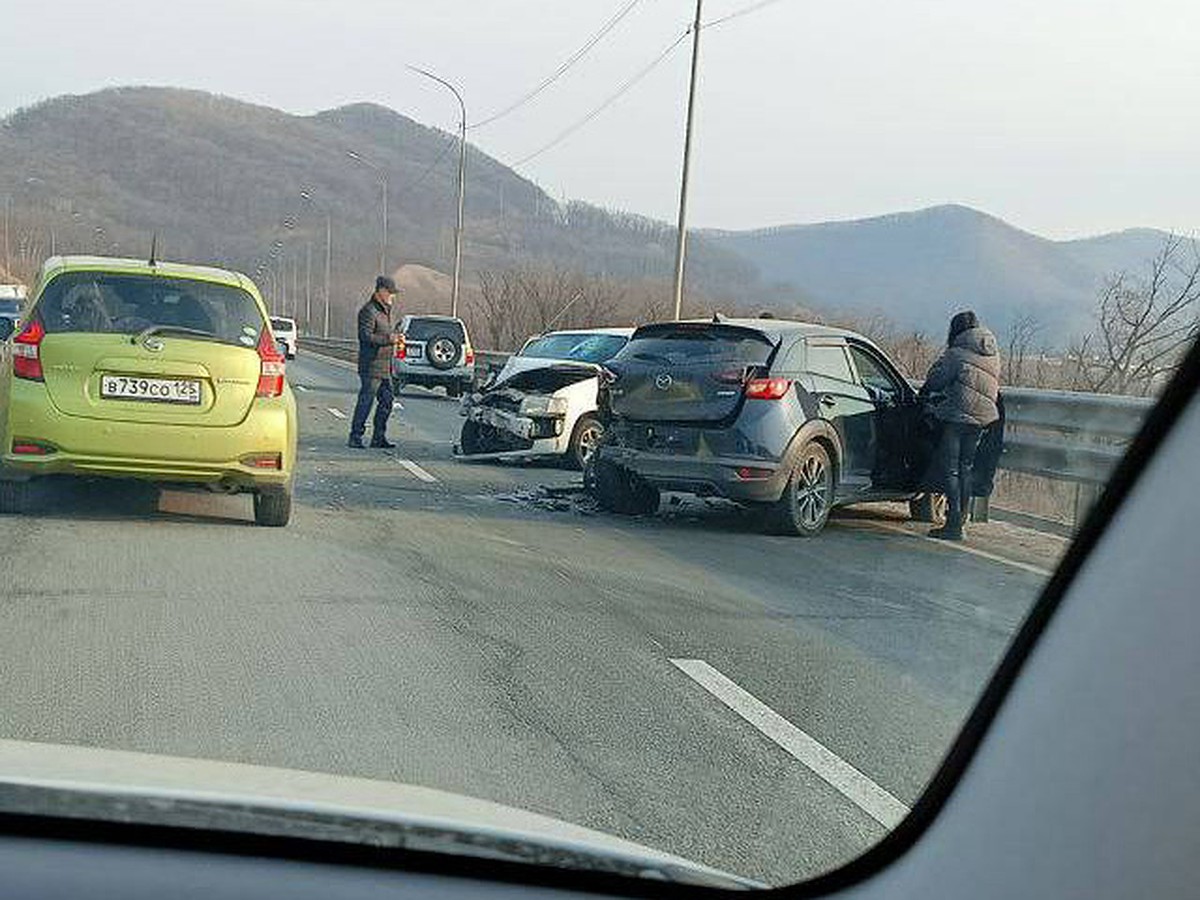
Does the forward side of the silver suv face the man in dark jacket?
no

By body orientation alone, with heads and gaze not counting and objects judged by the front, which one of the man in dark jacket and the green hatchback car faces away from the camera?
the green hatchback car

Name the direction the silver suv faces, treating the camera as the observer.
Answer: facing away from the viewer

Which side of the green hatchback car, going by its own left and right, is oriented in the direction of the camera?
back

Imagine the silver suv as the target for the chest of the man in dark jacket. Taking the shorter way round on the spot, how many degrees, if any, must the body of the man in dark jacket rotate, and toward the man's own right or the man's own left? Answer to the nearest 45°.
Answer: approximately 90° to the man's own left

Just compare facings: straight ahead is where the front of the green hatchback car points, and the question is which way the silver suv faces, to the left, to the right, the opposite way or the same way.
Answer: the same way

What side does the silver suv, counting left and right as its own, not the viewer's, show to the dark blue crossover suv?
back

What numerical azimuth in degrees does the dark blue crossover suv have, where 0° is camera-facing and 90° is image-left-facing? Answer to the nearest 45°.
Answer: approximately 225°

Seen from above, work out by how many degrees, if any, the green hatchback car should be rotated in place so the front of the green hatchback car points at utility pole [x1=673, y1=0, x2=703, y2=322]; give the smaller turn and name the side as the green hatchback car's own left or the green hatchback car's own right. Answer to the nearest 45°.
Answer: approximately 45° to the green hatchback car's own right

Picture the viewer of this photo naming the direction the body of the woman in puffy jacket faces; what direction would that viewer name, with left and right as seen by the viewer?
facing away from the viewer and to the left of the viewer

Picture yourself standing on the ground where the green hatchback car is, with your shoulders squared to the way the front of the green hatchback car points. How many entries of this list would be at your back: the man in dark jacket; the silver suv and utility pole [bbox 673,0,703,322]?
0
